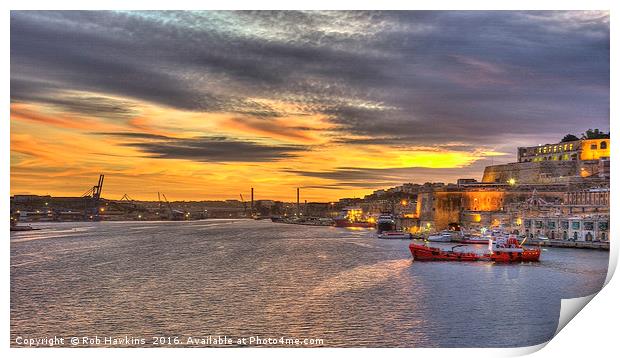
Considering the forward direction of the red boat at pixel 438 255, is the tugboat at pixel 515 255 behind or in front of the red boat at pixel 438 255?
behind

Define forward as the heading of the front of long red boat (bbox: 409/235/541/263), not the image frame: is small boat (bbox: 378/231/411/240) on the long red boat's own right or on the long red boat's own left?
on the long red boat's own right

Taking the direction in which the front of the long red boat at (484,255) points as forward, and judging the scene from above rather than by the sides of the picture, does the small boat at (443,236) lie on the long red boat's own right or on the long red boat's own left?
on the long red boat's own right

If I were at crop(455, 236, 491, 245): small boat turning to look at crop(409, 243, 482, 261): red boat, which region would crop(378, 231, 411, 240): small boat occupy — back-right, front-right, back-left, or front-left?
back-right

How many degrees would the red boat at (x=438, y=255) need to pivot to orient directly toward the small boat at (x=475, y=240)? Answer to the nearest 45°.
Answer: approximately 90° to its right

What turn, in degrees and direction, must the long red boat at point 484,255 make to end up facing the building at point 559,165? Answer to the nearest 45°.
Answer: approximately 90° to its right

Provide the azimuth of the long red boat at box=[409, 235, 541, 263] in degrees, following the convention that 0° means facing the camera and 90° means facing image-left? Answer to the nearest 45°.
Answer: approximately 90°
